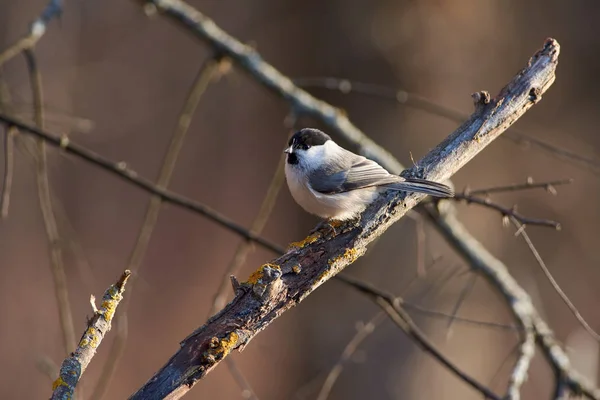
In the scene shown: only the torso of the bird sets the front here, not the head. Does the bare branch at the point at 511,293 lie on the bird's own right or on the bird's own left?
on the bird's own right

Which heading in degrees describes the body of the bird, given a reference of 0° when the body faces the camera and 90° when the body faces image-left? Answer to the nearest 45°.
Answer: approximately 90°

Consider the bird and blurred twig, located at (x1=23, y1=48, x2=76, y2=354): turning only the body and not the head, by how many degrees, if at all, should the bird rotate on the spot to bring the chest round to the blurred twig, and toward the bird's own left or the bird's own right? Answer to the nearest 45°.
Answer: approximately 45° to the bird's own right
